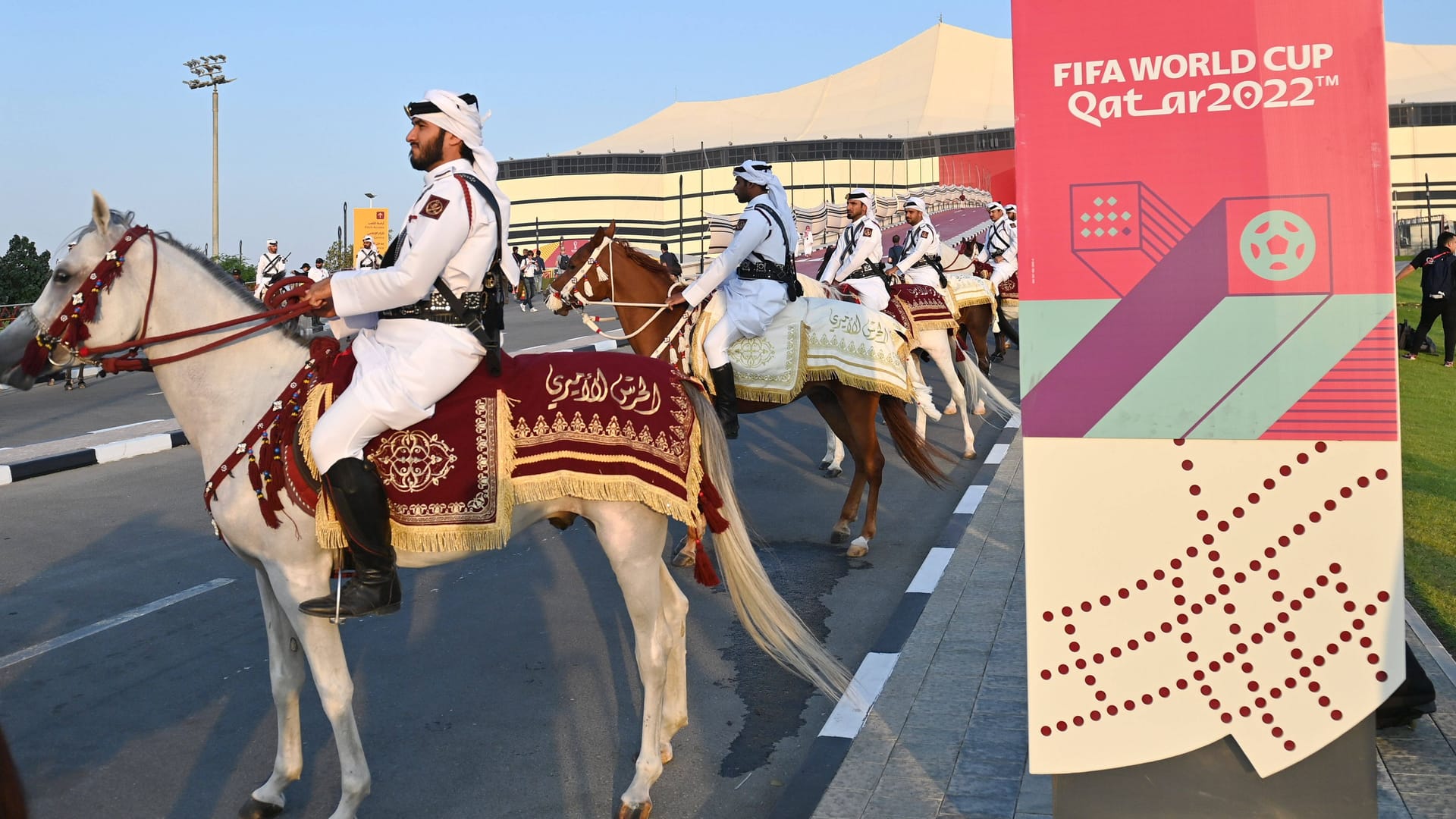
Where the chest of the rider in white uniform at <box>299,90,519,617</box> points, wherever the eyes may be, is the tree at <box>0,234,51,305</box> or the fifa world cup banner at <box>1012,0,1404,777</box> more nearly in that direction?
the tree

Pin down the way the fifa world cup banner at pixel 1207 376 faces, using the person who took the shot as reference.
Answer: facing the viewer

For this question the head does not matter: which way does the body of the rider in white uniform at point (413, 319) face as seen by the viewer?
to the viewer's left

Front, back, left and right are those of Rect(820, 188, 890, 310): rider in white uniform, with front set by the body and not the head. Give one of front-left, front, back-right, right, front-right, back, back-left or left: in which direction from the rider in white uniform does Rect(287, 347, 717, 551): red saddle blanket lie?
front-left

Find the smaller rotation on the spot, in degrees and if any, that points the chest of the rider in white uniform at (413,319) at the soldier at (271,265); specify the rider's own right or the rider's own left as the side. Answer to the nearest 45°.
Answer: approximately 90° to the rider's own right

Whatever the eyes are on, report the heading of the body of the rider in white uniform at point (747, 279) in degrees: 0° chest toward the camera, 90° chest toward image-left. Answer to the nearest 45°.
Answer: approximately 90°

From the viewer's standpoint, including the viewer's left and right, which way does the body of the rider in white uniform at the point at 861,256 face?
facing the viewer and to the left of the viewer

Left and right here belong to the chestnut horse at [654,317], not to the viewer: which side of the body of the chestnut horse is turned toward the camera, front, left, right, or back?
left

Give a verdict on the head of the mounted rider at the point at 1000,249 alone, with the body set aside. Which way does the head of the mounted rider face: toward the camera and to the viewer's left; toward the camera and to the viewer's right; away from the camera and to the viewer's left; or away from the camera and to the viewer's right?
toward the camera and to the viewer's left

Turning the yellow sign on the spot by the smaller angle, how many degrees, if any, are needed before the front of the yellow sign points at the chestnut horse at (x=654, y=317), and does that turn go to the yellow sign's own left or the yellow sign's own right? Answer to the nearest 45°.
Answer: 0° — it already faces it

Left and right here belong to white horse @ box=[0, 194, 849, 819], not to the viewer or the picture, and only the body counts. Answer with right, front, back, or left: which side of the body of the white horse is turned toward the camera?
left

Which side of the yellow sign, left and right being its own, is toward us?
front
